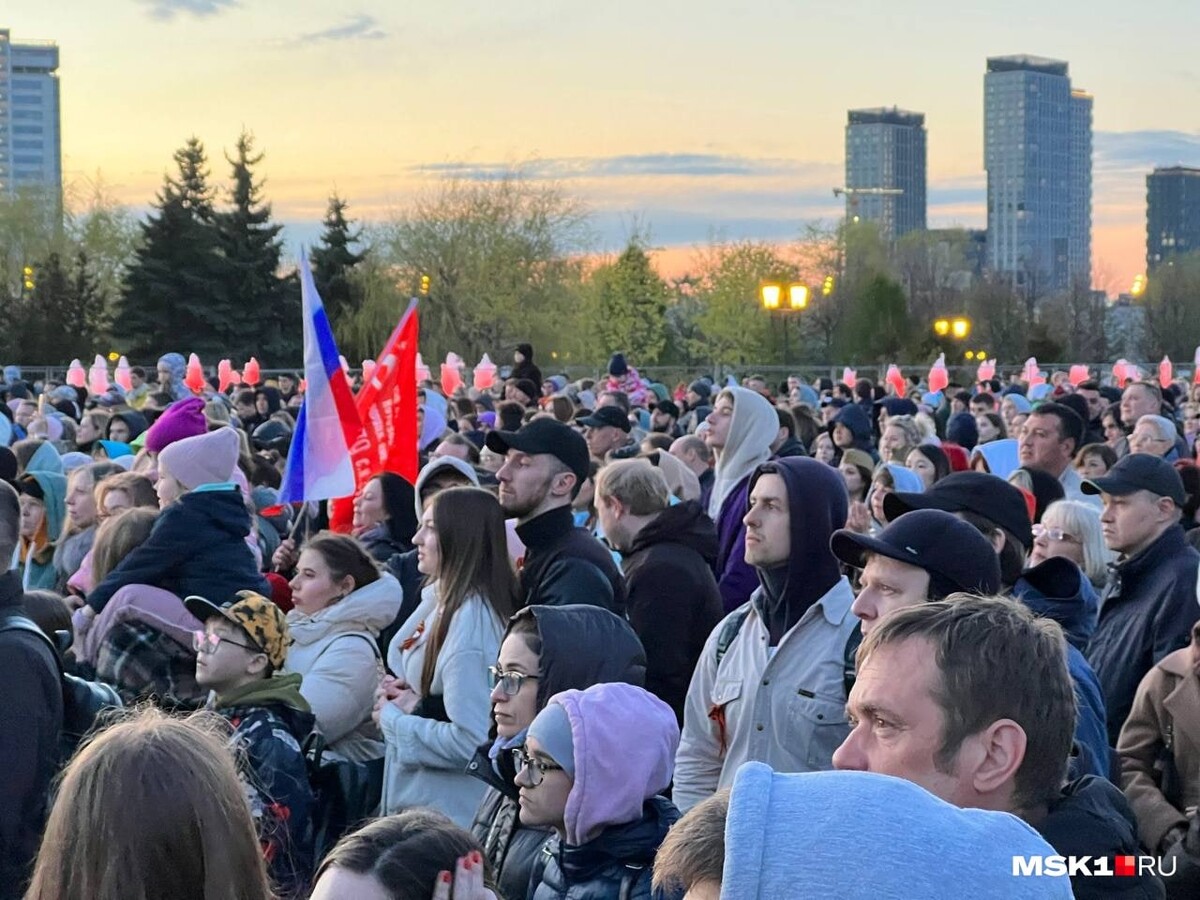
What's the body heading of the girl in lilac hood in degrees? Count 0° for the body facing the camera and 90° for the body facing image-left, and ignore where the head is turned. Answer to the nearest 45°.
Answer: approximately 90°

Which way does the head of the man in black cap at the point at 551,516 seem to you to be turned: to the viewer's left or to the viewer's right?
to the viewer's left

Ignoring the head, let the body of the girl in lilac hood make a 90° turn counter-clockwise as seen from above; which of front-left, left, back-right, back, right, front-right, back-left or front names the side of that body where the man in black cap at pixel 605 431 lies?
back

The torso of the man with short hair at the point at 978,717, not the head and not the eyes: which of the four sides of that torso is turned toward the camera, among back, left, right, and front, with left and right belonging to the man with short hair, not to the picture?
left

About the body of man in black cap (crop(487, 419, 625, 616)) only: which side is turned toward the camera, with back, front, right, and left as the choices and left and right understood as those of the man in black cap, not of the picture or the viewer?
left

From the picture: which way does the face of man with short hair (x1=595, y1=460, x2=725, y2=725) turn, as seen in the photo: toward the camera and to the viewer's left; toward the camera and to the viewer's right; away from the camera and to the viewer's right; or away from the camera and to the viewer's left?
away from the camera and to the viewer's left

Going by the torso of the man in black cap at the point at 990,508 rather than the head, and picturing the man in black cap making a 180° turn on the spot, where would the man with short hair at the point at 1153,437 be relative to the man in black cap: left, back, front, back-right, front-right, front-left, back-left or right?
left
